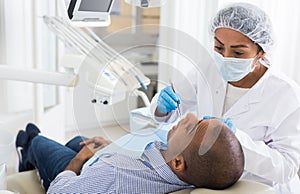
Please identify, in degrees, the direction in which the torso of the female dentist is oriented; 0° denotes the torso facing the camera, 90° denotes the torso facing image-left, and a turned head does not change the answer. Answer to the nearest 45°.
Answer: approximately 45°
